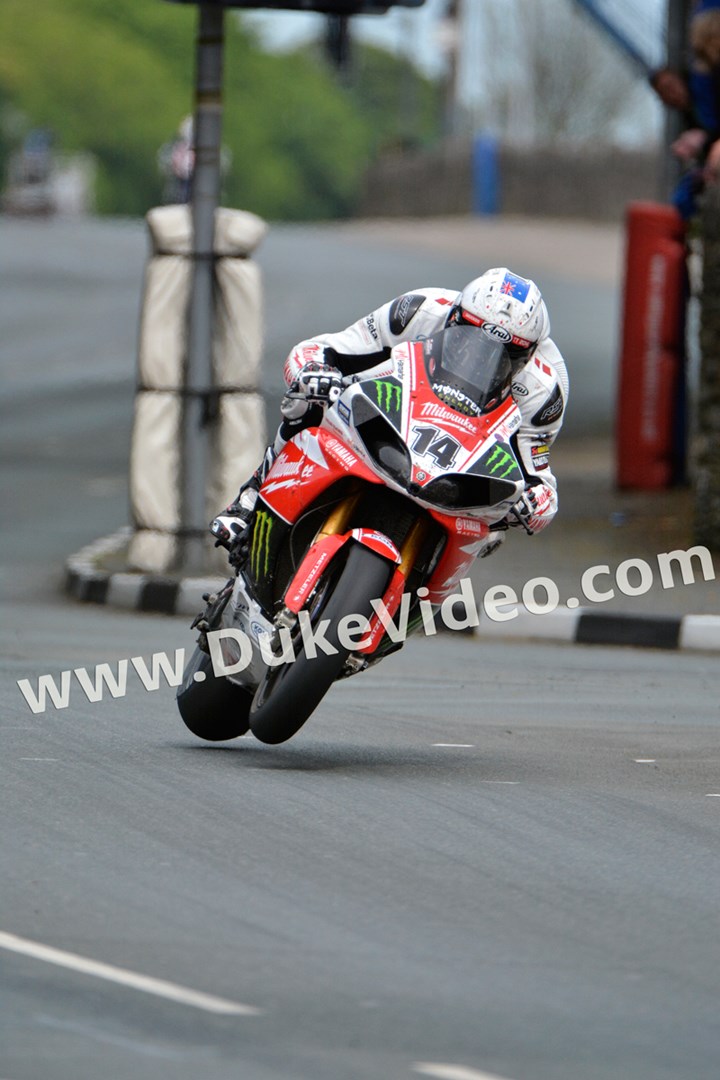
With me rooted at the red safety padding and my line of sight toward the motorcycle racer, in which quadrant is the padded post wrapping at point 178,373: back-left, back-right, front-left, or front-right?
front-right

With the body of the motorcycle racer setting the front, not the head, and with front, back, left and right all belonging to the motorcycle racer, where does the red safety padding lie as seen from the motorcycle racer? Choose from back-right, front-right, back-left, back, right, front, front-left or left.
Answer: back

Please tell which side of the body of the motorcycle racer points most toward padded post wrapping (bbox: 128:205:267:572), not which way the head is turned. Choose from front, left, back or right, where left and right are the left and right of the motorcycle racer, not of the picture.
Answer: back

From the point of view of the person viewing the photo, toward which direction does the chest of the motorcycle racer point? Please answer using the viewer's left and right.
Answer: facing the viewer
